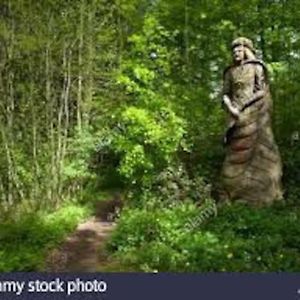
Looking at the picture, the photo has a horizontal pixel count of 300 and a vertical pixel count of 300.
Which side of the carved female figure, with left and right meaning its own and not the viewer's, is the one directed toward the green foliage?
right

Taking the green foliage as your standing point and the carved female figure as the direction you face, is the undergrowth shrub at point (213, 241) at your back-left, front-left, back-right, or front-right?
front-right

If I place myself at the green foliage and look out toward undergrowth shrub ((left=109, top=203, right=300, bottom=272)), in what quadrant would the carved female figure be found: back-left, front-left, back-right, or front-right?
front-left

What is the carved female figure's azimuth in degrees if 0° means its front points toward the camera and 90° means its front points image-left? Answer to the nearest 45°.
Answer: approximately 45°
